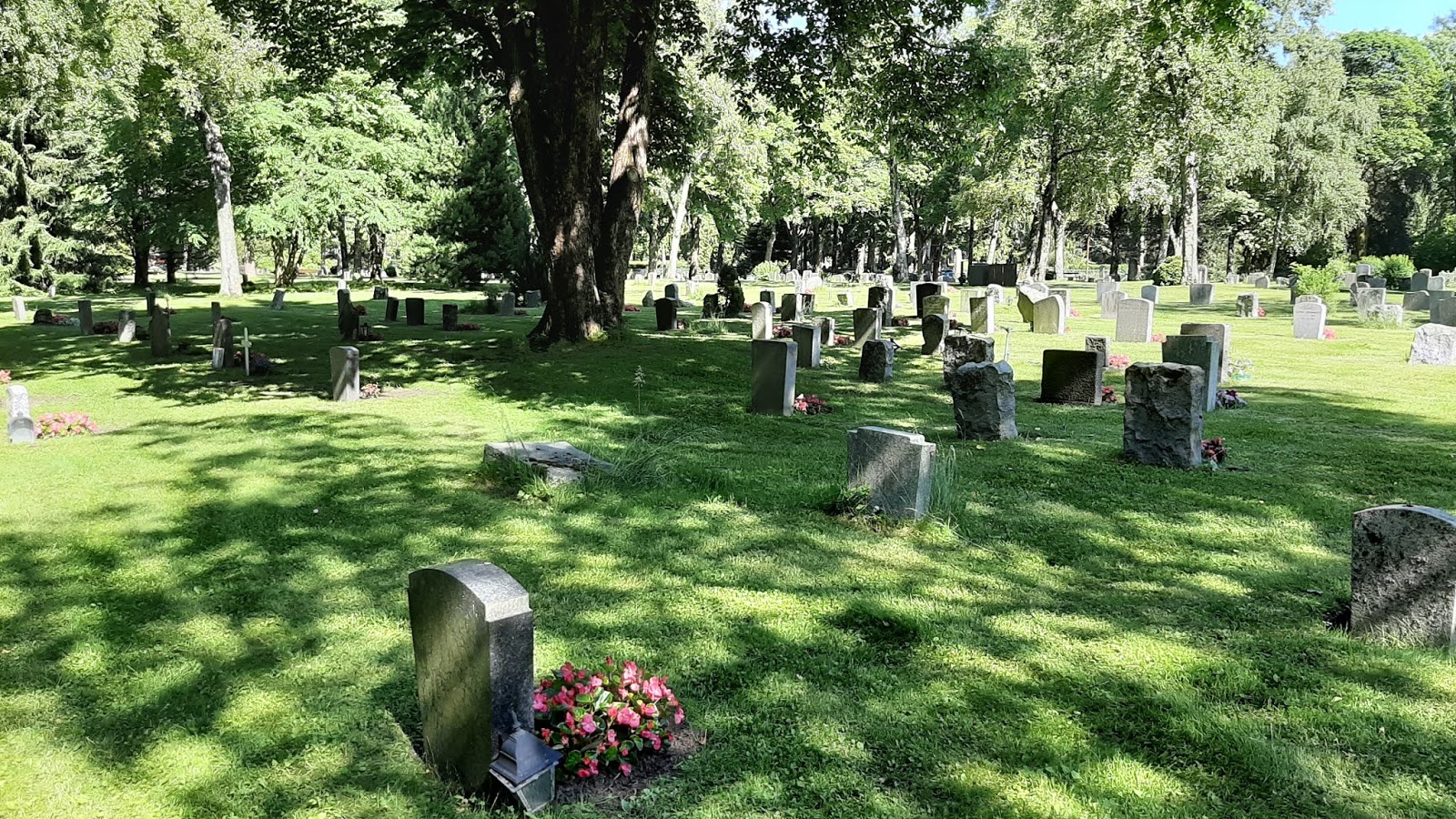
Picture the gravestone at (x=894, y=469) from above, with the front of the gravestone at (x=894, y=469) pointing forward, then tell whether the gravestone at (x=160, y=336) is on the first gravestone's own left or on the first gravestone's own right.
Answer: on the first gravestone's own left

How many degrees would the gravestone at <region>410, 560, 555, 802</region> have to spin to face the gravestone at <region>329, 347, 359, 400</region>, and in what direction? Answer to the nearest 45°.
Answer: approximately 45° to its left

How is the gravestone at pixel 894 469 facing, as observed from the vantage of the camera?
facing away from the viewer and to the right of the viewer

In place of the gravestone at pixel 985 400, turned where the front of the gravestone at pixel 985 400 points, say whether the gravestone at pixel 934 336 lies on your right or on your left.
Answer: on your left

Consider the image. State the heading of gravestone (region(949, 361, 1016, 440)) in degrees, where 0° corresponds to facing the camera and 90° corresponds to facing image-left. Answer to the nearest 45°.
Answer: approximately 225°

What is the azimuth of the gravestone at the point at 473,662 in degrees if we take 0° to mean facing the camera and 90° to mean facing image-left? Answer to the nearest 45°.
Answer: approximately 225°

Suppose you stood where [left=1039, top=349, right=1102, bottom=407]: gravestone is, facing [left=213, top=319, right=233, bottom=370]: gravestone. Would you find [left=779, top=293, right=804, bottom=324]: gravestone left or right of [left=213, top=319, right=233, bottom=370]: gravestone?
right
